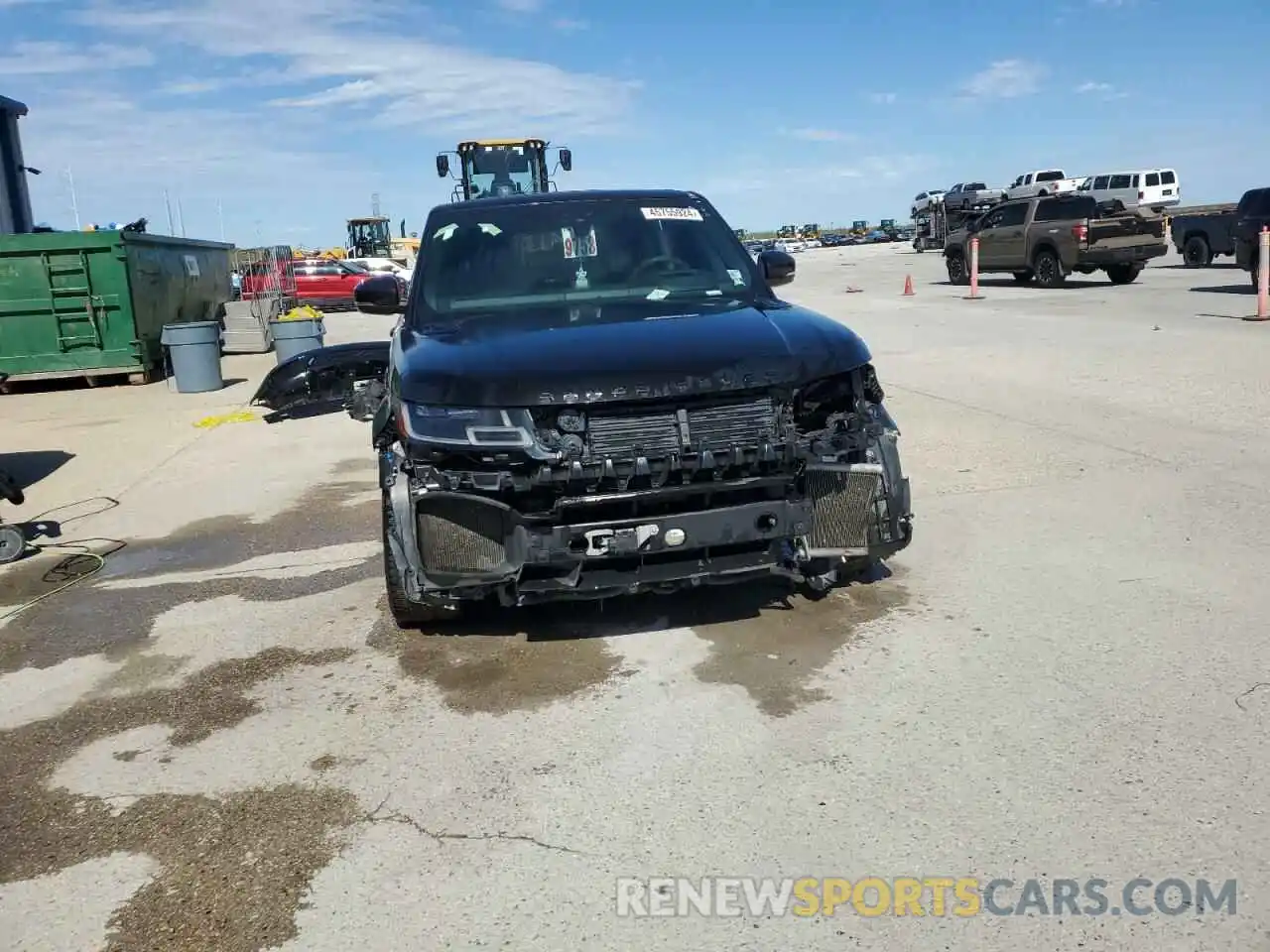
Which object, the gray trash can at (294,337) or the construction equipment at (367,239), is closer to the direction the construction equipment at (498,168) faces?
the gray trash can

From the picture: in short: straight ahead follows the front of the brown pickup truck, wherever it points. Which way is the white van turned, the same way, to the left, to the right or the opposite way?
the same way

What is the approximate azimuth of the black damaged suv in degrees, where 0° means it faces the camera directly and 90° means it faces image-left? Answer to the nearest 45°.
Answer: approximately 0°

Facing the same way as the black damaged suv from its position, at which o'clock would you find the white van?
The white van is roughly at 7 o'clock from the black damaged suv.

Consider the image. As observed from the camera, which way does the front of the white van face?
facing away from the viewer and to the left of the viewer

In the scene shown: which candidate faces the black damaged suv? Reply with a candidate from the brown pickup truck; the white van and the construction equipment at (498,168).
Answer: the construction equipment

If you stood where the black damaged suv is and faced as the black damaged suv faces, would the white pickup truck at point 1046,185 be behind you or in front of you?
behind

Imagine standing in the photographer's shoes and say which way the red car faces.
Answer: facing to the right of the viewer

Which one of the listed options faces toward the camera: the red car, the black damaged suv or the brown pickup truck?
the black damaged suv

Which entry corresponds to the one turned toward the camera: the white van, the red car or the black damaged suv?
the black damaged suv

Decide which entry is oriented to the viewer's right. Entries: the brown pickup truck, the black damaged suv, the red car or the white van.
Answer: the red car

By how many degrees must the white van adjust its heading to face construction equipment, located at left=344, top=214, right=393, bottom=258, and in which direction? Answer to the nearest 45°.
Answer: approximately 45° to its left

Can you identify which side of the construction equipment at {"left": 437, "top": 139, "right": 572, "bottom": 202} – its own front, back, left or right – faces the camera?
front

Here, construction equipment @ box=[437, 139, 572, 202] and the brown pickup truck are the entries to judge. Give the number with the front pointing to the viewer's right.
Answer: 0
